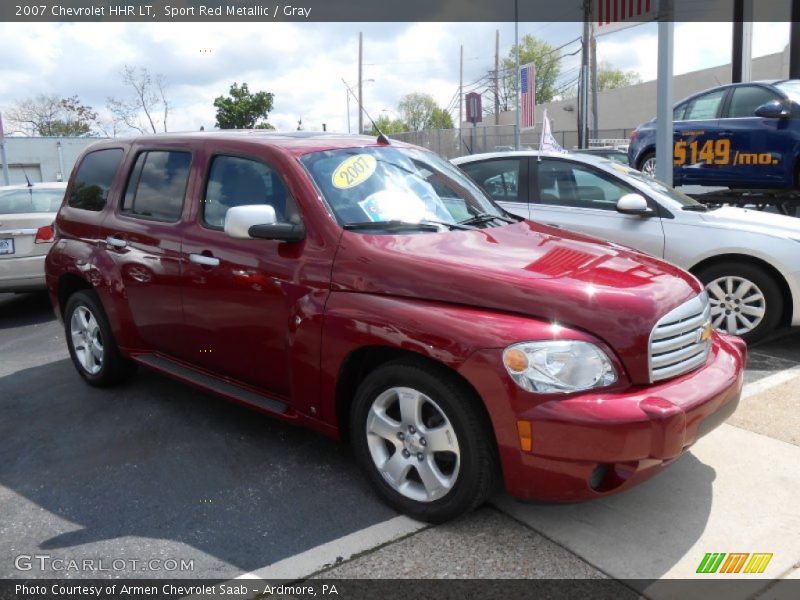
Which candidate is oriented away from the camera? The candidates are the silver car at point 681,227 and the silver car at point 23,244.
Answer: the silver car at point 23,244

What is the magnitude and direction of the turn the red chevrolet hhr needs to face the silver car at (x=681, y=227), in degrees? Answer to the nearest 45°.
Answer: approximately 90° to its left

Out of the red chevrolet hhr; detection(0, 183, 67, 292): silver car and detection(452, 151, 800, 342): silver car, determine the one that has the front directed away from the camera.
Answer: detection(0, 183, 67, 292): silver car

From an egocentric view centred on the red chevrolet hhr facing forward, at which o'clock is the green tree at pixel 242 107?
The green tree is roughly at 7 o'clock from the red chevrolet hhr.

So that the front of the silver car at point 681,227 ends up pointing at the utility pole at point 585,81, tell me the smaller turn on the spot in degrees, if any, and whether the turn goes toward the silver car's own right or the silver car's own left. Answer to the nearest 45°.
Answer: approximately 90° to the silver car's own left

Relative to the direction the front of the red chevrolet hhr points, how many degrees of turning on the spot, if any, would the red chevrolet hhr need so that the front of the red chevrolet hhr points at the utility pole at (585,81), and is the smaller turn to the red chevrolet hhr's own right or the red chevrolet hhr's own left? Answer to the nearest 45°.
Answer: approximately 135° to the red chevrolet hhr's own left

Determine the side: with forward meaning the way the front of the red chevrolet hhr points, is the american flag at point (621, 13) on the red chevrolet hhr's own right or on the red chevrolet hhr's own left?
on the red chevrolet hhr's own left

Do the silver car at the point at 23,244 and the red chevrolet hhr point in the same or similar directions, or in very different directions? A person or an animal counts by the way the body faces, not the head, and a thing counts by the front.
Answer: very different directions

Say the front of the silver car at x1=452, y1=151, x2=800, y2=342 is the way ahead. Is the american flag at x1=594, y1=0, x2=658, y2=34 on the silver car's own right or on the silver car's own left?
on the silver car's own left

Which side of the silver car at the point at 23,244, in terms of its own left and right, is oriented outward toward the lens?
back

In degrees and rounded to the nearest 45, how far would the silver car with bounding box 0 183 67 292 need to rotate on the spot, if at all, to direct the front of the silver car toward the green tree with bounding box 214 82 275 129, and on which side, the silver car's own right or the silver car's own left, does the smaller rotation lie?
0° — it already faces it

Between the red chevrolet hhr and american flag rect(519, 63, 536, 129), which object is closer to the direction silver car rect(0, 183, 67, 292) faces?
the american flag

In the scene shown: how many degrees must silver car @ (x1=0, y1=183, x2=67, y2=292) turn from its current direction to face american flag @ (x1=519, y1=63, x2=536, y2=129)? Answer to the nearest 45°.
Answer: approximately 45° to its right

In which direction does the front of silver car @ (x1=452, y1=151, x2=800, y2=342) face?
to the viewer's right

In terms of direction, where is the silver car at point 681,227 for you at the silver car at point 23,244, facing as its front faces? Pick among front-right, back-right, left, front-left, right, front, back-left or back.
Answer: back-right

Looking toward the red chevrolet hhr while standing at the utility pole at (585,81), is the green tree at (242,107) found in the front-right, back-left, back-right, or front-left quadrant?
back-right
